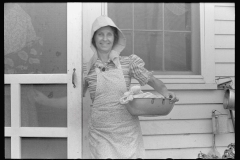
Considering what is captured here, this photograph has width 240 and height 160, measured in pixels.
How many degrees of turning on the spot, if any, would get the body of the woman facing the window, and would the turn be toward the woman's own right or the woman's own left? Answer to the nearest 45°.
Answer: approximately 135° to the woman's own left

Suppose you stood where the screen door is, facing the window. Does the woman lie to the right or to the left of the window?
right

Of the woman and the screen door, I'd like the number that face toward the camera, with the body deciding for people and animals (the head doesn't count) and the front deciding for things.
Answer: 2

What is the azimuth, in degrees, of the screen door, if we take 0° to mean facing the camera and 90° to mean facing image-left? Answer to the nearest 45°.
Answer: approximately 0°

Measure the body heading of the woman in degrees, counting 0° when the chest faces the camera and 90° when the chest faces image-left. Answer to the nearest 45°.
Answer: approximately 0°

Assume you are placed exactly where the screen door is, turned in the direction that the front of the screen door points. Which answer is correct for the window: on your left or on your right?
on your left

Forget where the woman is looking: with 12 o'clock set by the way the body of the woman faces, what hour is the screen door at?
The screen door is roughly at 4 o'clock from the woman.

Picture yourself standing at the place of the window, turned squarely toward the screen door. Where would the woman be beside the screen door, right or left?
left

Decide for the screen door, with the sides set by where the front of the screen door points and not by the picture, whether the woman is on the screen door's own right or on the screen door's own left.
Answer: on the screen door's own left
